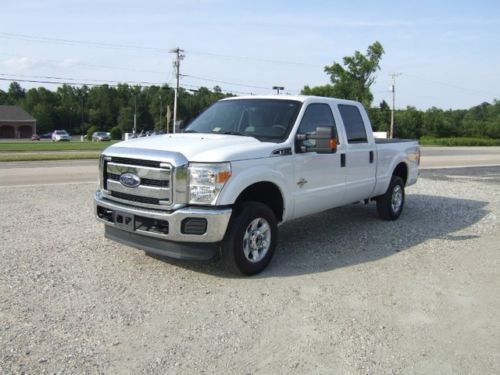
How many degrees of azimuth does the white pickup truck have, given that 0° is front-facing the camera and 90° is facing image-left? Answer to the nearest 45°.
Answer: approximately 45°
